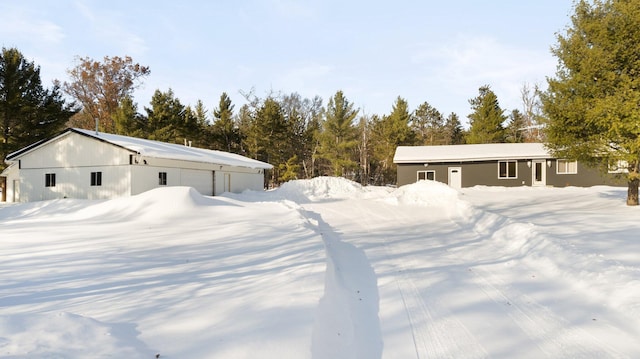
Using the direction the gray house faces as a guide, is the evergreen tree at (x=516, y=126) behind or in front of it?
behind

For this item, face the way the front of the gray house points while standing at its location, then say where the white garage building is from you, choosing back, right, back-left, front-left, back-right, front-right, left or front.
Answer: front-right

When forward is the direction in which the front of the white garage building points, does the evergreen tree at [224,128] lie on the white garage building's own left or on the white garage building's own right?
on the white garage building's own left

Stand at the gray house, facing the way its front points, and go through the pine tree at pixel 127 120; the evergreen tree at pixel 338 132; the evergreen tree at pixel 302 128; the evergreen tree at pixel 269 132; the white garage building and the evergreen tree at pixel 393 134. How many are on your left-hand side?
0

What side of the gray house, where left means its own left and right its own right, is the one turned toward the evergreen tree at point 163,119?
right

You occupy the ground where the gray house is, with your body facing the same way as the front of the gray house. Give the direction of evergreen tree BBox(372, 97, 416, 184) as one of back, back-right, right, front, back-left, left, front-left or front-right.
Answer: back-right

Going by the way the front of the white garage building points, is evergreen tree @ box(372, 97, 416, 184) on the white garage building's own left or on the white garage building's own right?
on the white garage building's own left

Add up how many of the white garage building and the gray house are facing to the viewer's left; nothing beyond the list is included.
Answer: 0

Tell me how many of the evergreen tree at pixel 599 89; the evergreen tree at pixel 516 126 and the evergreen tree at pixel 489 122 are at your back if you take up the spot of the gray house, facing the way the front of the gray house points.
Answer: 2

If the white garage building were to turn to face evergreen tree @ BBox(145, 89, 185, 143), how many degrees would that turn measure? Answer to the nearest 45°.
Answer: approximately 135° to its left

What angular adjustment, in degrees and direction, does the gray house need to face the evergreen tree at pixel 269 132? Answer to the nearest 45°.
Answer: approximately 90° to its right

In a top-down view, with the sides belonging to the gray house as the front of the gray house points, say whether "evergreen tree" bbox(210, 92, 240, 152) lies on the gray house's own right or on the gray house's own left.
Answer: on the gray house's own right

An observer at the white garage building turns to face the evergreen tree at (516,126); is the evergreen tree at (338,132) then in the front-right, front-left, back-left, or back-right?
front-left

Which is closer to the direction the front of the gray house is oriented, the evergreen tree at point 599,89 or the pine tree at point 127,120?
the evergreen tree

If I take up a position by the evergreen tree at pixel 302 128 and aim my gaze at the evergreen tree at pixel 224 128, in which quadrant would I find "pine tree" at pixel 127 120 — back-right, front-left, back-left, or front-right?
front-left

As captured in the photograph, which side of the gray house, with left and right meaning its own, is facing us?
front

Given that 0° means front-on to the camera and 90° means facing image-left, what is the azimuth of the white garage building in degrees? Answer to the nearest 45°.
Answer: approximately 315°

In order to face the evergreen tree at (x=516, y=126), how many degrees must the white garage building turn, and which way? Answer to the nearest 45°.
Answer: approximately 45° to its left
